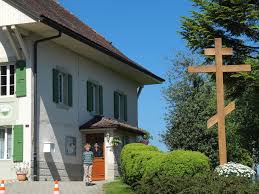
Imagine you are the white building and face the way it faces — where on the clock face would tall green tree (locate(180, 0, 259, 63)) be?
The tall green tree is roughly at 11 o'clock from the white building.

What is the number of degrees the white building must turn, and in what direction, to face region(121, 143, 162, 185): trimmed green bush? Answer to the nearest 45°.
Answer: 0° — it already faces it

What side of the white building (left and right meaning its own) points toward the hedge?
front

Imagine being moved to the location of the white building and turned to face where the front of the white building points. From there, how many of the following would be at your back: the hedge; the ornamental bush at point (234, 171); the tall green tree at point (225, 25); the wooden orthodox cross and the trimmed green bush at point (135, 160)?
0

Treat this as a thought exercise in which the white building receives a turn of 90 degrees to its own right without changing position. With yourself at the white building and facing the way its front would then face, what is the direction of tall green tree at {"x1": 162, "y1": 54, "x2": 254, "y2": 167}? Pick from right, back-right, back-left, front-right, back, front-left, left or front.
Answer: back

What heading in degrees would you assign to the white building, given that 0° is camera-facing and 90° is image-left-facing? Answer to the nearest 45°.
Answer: approximately 315°

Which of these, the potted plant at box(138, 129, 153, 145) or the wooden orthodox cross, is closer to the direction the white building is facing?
the wooden orthodox cross

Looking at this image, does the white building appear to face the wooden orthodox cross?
yes
